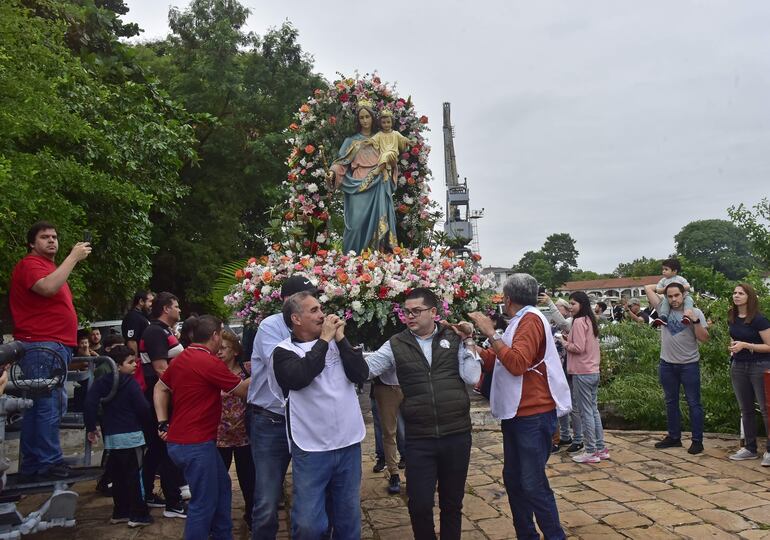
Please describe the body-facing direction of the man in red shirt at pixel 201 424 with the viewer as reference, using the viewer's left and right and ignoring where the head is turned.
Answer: facing away from the viewer and to the right of the viewer

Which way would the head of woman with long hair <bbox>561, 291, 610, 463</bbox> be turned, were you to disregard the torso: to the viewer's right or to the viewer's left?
to the viewer's left

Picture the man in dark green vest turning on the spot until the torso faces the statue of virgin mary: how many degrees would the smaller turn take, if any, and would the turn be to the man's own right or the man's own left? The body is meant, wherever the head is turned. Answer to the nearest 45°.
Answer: approximately 180°

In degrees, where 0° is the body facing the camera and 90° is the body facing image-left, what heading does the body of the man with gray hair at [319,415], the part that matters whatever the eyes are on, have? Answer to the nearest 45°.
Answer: approximately 315°

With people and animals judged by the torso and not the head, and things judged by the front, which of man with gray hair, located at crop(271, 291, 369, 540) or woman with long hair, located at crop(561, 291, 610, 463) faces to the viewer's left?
the woman with long hair

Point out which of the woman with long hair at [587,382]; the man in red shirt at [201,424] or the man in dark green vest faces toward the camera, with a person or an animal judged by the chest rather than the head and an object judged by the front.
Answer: the man in dark green vest

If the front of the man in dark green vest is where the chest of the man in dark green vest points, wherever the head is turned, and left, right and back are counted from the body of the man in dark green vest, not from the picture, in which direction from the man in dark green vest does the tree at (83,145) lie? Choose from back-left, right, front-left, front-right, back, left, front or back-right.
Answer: back-right

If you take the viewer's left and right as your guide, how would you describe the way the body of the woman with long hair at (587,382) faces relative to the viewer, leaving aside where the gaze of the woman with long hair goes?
facing to the left of the viewer

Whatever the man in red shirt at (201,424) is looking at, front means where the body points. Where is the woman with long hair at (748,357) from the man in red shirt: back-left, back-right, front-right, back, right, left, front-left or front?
front-right

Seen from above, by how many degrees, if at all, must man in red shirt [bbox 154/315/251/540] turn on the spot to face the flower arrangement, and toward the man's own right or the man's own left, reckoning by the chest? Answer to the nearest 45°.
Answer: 0° — they already face it
